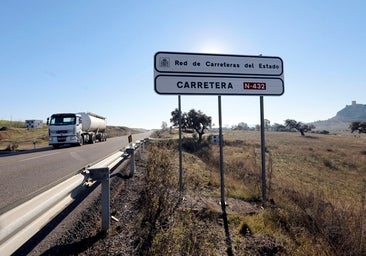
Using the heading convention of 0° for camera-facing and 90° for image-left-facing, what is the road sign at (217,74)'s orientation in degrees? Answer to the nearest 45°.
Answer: approximately 0°

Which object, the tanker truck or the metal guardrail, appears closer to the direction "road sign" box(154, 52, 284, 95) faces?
the metal guardrail

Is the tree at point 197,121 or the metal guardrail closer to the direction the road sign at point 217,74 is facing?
the metal guardrail

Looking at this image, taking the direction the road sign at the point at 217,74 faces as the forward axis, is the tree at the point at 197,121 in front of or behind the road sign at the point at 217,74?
behind

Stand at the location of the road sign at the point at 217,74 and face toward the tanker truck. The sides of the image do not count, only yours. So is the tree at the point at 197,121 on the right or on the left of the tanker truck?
right

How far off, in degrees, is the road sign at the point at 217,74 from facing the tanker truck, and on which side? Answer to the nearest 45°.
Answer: approximately 135° to its right
